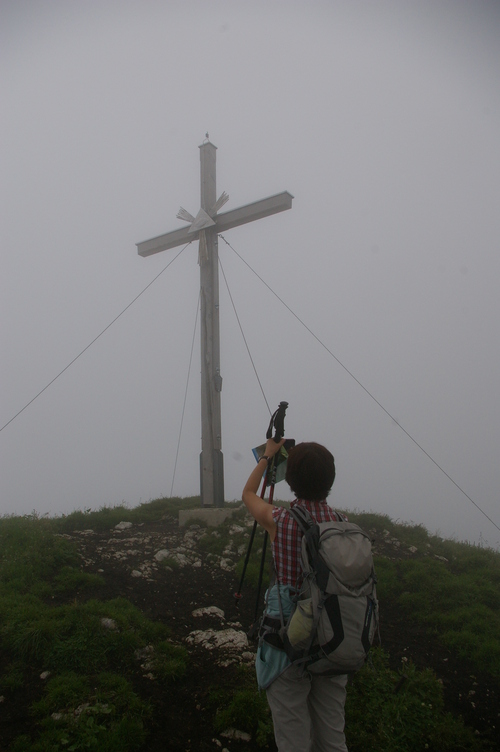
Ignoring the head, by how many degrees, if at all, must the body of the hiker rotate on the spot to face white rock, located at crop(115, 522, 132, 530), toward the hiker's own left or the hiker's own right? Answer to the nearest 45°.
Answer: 0° — they already face it

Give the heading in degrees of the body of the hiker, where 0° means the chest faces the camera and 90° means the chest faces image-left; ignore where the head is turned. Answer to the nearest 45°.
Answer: approximately 135°

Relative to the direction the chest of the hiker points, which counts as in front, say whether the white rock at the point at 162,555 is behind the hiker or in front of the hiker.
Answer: in front

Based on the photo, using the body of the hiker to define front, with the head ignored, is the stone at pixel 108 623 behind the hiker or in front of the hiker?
in front

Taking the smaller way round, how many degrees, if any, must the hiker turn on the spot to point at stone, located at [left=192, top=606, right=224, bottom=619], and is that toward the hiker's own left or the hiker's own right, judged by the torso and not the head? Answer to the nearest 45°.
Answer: approximately 45° to the hiker's own right

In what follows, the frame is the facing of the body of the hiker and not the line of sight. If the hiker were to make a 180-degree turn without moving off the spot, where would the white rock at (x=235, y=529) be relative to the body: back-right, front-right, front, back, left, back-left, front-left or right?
back-left

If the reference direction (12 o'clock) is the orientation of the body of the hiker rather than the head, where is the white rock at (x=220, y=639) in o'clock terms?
The white rock is roughly at 1 o'clock from the hiker.

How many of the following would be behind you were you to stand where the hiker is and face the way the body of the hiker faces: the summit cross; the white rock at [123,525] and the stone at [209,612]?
0
